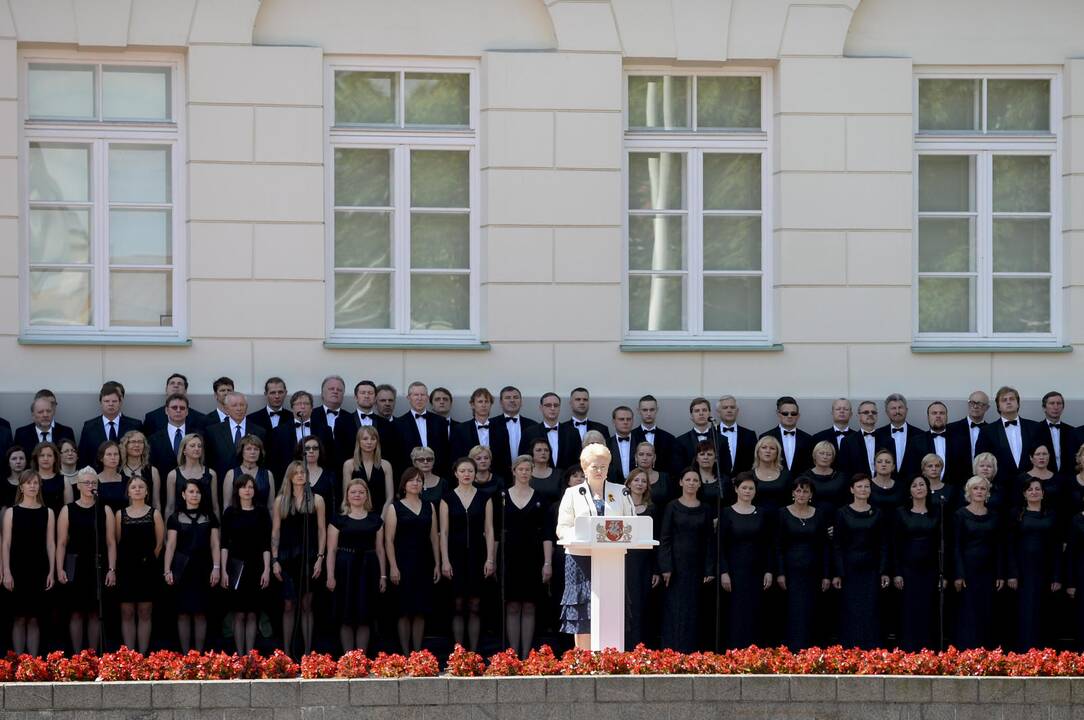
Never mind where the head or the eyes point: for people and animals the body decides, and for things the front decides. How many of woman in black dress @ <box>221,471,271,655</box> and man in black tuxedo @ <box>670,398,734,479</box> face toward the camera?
2

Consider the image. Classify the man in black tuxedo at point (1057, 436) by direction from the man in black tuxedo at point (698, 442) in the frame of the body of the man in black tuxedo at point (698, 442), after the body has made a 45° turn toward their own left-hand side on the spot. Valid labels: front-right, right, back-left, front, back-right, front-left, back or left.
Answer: front-left

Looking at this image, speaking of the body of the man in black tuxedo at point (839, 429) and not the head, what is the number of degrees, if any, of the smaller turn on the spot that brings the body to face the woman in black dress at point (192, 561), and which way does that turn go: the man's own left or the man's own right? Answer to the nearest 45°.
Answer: approximately 45° to the man's own right

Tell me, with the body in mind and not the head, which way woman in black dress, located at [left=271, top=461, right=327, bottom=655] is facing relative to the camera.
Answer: toward the camera

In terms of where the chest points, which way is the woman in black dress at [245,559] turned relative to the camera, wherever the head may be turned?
toward the camera

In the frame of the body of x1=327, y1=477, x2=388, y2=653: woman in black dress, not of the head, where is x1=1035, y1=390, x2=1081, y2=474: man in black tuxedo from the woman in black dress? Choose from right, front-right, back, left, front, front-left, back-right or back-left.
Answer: left

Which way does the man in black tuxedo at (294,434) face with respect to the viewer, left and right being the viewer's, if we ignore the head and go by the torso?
facing the viewer

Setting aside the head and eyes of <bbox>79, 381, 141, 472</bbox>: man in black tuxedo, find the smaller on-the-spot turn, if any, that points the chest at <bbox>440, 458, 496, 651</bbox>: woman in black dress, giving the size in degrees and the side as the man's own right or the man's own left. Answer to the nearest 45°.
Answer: approximately 45° to the man's own left

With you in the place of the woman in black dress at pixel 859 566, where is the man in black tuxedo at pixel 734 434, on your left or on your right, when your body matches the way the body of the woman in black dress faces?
on your right

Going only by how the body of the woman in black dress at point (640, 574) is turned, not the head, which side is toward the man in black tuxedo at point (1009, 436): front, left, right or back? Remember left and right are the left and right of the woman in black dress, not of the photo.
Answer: left

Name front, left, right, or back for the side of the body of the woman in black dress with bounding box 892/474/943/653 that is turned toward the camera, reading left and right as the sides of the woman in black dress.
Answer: front

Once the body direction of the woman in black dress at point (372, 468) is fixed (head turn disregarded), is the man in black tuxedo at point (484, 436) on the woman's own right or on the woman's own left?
on the woman's own left

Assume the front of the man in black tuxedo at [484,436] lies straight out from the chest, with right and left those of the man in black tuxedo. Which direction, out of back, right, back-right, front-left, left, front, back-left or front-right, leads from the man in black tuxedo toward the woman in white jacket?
front

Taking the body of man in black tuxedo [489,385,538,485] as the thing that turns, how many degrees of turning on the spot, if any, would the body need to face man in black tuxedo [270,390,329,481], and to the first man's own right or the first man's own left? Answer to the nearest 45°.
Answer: approximately 90° to the first man's own right

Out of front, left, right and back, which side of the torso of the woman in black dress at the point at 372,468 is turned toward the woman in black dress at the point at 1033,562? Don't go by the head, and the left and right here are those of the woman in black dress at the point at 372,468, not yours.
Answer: left
